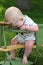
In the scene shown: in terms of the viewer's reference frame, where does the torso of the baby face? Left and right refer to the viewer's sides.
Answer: facing the viewer and to the left of the viewer
